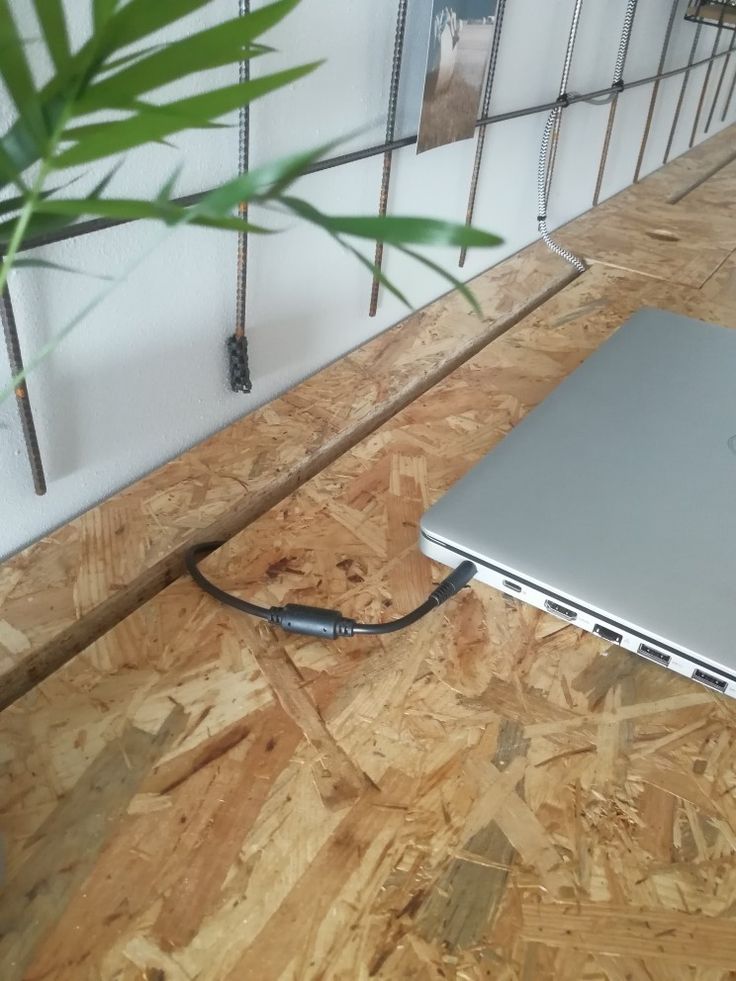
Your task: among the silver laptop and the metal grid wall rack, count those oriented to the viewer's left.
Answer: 0

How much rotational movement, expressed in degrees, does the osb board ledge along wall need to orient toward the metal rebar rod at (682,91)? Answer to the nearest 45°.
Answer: approximately 90° to its left

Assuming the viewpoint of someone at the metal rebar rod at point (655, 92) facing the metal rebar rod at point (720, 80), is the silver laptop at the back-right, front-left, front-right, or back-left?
back-right

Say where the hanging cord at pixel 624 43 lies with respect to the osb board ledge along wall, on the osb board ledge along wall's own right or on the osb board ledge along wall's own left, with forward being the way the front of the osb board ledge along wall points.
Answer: on the osb board ledge along wall's own left

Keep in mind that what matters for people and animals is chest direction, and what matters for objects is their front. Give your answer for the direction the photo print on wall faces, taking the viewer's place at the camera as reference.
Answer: facing the viewer and to the right of the viewer

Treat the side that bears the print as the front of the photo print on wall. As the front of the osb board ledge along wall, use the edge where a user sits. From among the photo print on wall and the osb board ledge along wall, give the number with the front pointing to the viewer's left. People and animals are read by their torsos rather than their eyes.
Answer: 0

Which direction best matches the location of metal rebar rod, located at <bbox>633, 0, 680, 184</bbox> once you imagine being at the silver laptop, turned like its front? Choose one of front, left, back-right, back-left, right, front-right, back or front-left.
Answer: back-left
